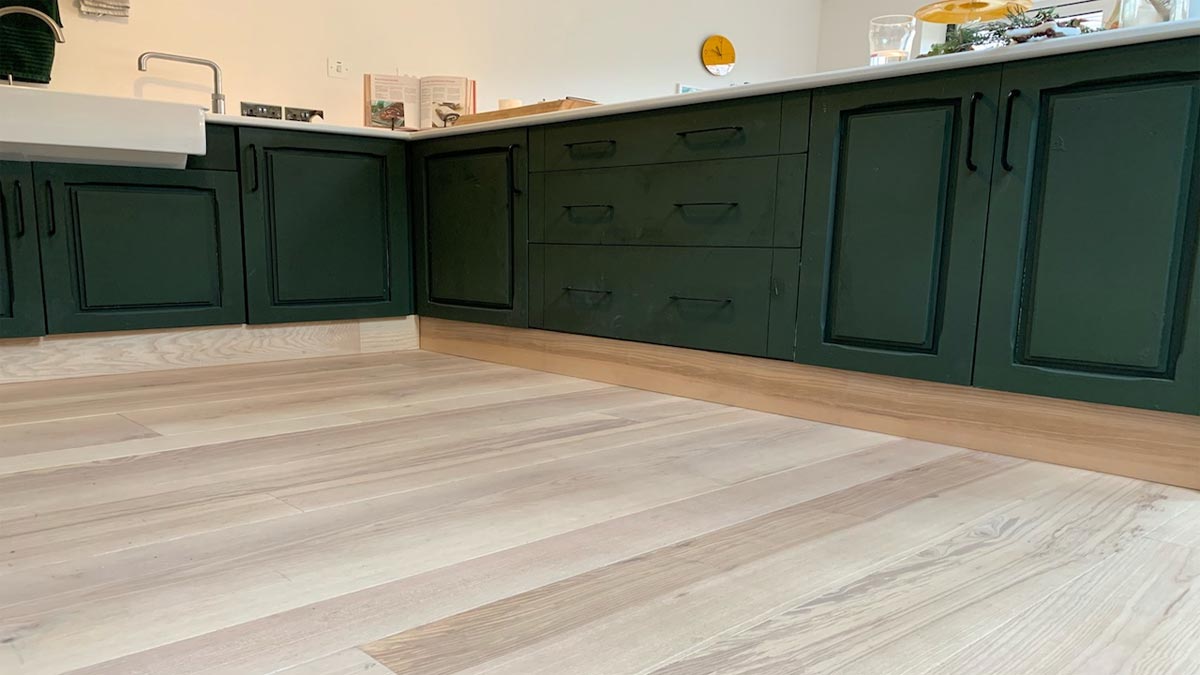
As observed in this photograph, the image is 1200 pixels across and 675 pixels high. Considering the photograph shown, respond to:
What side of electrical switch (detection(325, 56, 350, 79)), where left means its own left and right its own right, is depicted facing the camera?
front

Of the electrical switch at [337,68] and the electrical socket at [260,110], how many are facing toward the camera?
2

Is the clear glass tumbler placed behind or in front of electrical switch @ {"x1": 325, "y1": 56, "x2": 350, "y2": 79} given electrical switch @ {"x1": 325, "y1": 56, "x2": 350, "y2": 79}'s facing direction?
in front

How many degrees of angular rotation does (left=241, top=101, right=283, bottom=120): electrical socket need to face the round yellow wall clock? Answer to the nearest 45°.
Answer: approximately 90° to its left

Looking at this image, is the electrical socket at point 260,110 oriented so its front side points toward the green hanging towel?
no

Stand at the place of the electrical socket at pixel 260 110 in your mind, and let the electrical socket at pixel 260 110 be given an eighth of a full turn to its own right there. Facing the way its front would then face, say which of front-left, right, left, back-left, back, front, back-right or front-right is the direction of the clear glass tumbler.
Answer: left

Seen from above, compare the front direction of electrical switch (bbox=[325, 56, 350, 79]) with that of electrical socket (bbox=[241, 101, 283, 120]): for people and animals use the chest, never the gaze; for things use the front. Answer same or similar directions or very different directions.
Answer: same or similar directions

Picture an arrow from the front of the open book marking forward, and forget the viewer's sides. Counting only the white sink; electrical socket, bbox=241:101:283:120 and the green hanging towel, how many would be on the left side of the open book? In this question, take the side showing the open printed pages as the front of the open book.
0

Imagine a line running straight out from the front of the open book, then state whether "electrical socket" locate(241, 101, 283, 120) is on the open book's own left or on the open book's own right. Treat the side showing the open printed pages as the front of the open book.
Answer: on the open book's own right

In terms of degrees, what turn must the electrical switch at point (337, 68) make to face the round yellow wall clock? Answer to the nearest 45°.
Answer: approximately 90° to its left

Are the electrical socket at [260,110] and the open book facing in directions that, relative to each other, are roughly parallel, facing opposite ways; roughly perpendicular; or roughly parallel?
roughly parallel

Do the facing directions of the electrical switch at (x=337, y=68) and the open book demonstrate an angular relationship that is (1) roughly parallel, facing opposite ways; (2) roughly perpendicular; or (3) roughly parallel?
roughly parallel

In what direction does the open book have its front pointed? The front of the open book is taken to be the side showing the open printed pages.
toward the camera
